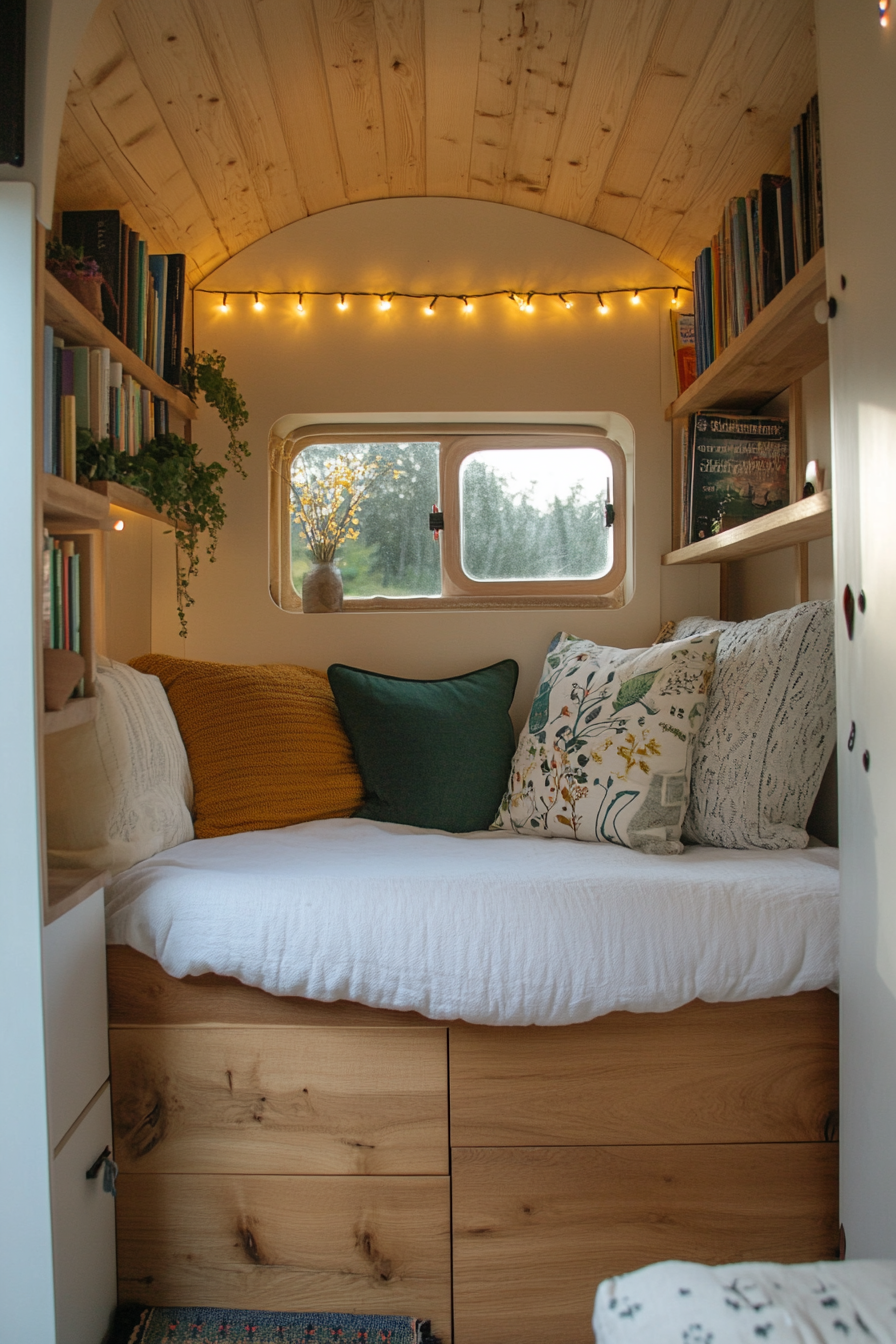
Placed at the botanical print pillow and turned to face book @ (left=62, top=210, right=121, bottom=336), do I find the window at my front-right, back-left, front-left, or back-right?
front-right

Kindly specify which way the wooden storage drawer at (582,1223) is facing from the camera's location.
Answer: facing the viewer

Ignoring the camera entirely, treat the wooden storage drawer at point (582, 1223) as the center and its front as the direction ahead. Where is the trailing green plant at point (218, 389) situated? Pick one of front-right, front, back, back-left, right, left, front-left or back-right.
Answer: back-right

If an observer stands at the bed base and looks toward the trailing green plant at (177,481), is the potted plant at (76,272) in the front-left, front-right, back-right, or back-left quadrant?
front-left

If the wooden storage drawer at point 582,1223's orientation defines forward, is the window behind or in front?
behind

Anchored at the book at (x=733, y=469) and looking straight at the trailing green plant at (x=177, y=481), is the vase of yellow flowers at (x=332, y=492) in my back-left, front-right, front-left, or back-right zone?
front-right
